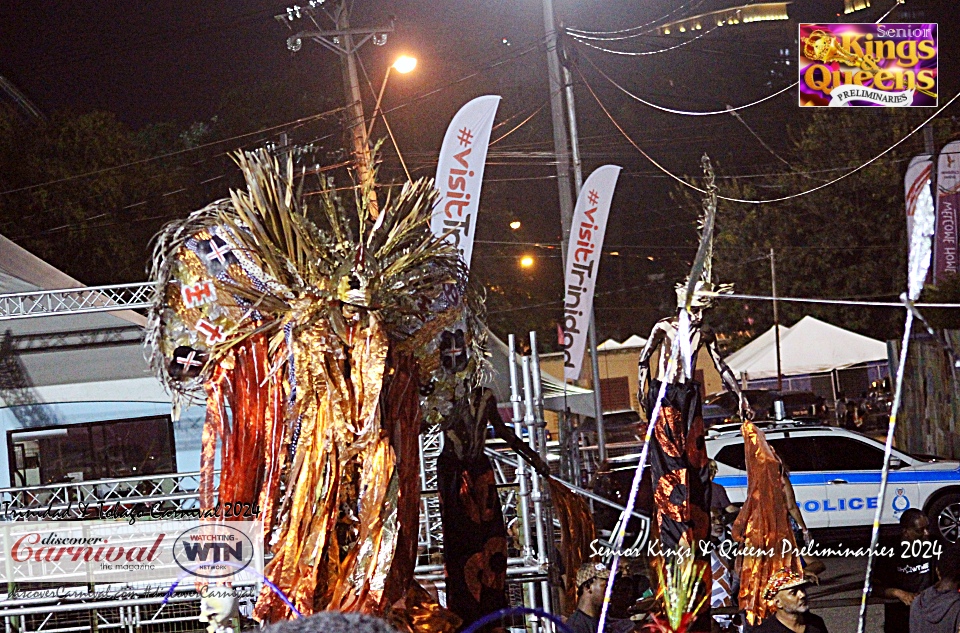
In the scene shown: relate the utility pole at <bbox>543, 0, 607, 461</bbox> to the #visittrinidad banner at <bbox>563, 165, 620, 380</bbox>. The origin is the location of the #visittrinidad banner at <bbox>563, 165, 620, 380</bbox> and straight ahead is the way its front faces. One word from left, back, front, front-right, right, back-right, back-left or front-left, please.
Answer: back

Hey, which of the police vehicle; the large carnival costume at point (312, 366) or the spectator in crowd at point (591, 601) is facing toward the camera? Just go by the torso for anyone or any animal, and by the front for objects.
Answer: the large carnival costume

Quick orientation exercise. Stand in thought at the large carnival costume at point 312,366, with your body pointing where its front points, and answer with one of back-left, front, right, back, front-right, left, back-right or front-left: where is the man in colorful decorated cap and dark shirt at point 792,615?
left

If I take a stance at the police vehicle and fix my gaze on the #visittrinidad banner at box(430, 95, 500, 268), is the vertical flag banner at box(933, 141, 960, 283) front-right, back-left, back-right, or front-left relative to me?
back-right

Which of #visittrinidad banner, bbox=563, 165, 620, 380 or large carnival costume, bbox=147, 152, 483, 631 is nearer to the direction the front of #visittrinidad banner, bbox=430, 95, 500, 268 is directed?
the large carnival costume

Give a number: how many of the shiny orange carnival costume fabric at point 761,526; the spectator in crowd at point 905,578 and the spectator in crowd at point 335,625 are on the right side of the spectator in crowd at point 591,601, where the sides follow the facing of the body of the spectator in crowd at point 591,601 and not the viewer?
1

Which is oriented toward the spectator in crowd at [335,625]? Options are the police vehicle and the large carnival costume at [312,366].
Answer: the large carnival costume

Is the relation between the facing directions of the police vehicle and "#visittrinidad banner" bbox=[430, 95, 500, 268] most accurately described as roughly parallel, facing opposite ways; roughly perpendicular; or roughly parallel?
roughly perpendicular

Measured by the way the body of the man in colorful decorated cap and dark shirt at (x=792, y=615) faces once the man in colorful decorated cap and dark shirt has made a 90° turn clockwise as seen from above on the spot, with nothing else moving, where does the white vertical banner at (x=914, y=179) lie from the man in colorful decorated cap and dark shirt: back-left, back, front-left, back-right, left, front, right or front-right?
back-right
